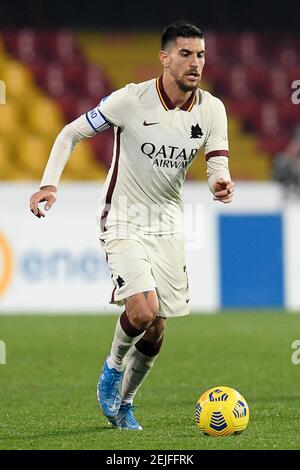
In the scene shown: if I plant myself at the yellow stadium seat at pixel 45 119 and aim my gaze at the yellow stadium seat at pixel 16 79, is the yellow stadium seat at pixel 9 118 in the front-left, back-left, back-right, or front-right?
front-left

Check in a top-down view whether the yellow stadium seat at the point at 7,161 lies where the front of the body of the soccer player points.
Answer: no

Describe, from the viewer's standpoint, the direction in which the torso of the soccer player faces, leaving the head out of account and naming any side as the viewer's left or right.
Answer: facing the viewer and to the right of the viewer

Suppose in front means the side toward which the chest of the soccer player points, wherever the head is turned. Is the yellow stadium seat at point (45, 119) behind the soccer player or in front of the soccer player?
behind

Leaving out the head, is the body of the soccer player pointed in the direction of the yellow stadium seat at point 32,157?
no

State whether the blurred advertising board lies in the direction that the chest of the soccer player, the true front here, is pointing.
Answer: no

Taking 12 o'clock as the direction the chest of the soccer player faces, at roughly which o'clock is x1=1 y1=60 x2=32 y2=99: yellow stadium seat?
The yellow stadium seat is roughly at 7 o'clock from the soccer player.

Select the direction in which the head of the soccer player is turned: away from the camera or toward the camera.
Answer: toward the camera
